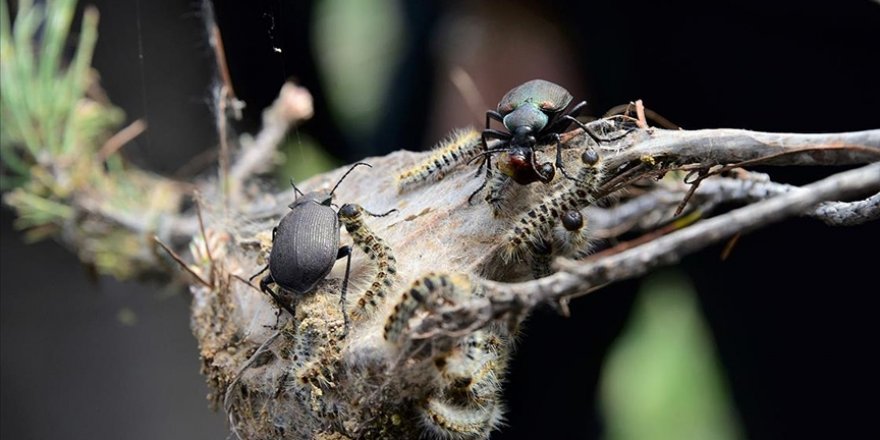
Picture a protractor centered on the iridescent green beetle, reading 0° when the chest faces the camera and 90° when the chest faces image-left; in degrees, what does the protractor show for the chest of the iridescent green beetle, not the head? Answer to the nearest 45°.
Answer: approximately 0°
